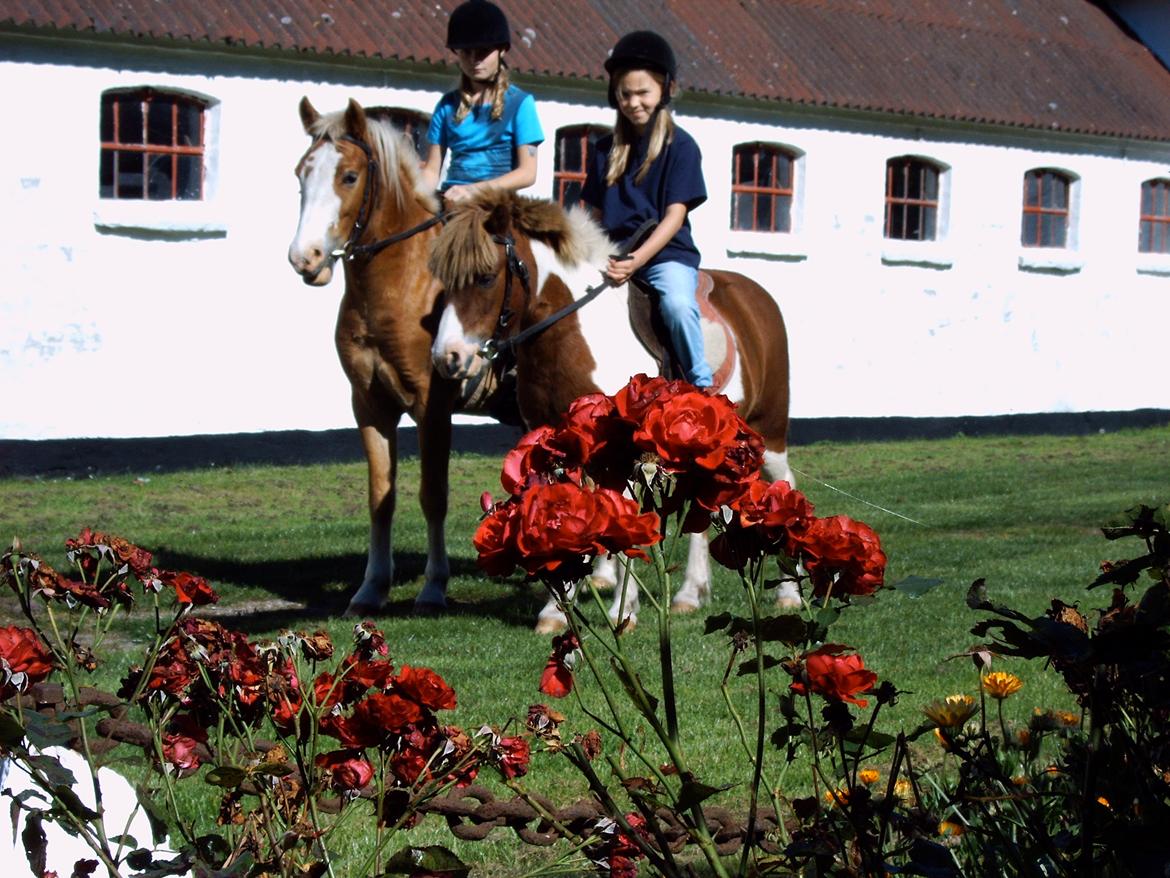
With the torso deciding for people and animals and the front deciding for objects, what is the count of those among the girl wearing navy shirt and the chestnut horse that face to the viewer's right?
0

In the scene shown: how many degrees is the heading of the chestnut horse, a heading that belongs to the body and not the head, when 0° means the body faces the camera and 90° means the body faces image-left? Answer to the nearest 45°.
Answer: approximately 45°

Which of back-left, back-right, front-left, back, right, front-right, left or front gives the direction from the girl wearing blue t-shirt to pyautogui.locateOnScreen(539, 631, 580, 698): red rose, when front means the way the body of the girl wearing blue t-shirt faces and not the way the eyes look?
front-left

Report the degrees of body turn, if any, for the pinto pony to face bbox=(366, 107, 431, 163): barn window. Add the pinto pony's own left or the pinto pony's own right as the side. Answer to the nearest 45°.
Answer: approximately 135° to the pinto pony's own right

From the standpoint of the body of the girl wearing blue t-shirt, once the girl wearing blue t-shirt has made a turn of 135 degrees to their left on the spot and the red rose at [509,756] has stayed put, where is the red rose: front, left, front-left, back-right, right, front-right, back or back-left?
right

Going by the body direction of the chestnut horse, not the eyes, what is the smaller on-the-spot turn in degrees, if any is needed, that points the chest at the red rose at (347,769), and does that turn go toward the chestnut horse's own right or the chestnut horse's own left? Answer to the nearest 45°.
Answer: approximately 45° to the chestnut horse's own left

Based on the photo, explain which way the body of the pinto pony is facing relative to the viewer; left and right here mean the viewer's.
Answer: facing the viewer and to the left of the viewer

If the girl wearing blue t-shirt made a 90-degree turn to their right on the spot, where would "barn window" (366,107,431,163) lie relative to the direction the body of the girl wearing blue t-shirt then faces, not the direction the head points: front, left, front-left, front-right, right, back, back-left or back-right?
front-right

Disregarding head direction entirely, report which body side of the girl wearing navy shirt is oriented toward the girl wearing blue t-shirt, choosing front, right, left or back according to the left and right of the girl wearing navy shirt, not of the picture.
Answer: right
